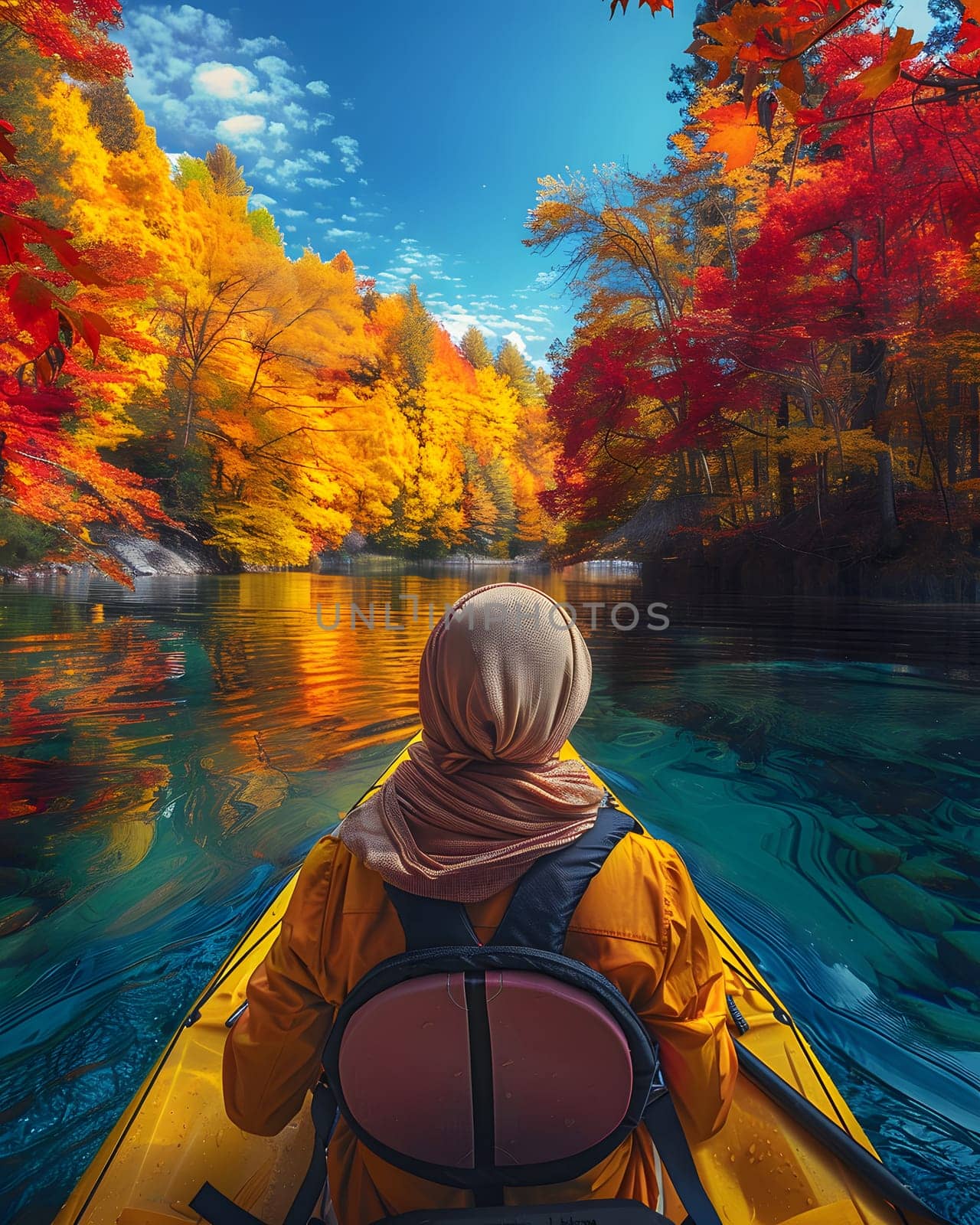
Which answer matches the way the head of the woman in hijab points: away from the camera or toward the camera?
away from the camera

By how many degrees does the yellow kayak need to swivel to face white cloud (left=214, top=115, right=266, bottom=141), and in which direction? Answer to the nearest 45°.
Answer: approximately 45° to its left

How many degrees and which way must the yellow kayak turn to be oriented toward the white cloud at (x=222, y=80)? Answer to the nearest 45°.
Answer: approximately 45° to its left

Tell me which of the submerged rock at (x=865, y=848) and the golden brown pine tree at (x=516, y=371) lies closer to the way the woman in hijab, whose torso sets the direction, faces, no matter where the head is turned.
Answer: the golden brown pine tree

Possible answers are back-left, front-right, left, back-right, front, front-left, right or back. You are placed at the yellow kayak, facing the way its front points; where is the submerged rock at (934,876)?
front-right

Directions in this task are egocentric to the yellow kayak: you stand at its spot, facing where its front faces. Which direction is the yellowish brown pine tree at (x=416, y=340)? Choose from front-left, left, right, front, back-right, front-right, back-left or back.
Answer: front

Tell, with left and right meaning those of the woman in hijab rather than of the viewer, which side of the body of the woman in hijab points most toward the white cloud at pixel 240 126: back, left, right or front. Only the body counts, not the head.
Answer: front

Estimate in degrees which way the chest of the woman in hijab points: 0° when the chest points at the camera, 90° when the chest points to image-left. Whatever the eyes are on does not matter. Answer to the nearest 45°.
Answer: approximately 180°

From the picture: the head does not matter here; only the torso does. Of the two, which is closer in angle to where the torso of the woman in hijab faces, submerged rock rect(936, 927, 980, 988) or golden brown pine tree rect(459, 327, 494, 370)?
the golden brown pine tree

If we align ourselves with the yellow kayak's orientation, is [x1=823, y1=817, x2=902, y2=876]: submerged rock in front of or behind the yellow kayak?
in front

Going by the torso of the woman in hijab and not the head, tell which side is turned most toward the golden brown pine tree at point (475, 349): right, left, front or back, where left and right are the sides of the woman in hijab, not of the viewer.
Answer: front

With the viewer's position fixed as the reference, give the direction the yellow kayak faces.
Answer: facing away from the viewer

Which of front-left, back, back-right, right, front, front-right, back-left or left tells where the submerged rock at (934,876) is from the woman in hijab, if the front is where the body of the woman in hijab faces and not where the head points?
front-right

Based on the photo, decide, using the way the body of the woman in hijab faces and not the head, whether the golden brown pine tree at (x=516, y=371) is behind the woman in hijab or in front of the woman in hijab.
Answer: in front

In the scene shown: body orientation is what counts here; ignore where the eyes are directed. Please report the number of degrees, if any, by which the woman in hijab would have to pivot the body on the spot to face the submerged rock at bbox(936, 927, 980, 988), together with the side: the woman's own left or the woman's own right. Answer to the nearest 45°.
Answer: approximately 45° to the woman's own right
